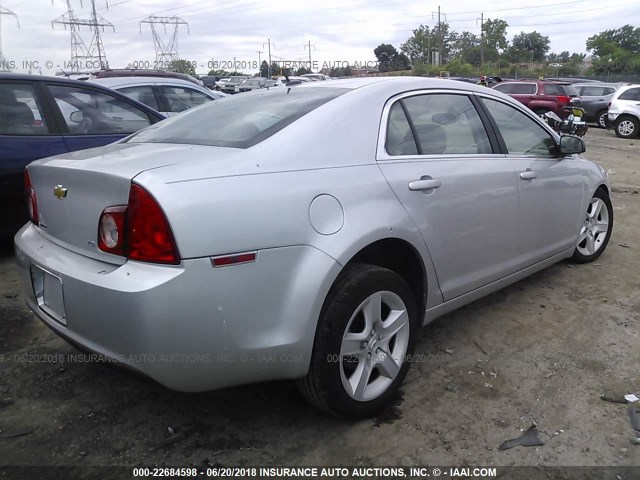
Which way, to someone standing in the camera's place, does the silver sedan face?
facing away from the viewer and to the right of the viewer

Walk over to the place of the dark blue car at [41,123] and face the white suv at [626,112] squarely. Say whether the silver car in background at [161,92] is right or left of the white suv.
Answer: left

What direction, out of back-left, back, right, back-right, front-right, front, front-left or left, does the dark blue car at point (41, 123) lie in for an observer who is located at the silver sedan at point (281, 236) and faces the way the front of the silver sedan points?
left

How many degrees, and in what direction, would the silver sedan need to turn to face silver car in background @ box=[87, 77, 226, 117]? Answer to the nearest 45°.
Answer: approximately 45° to its left
